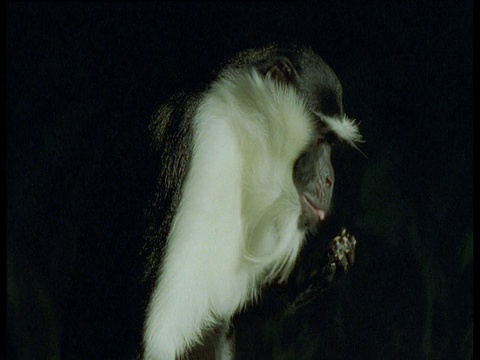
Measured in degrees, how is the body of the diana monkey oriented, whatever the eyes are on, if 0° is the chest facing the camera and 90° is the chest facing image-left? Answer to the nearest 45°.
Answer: approximately 270°
